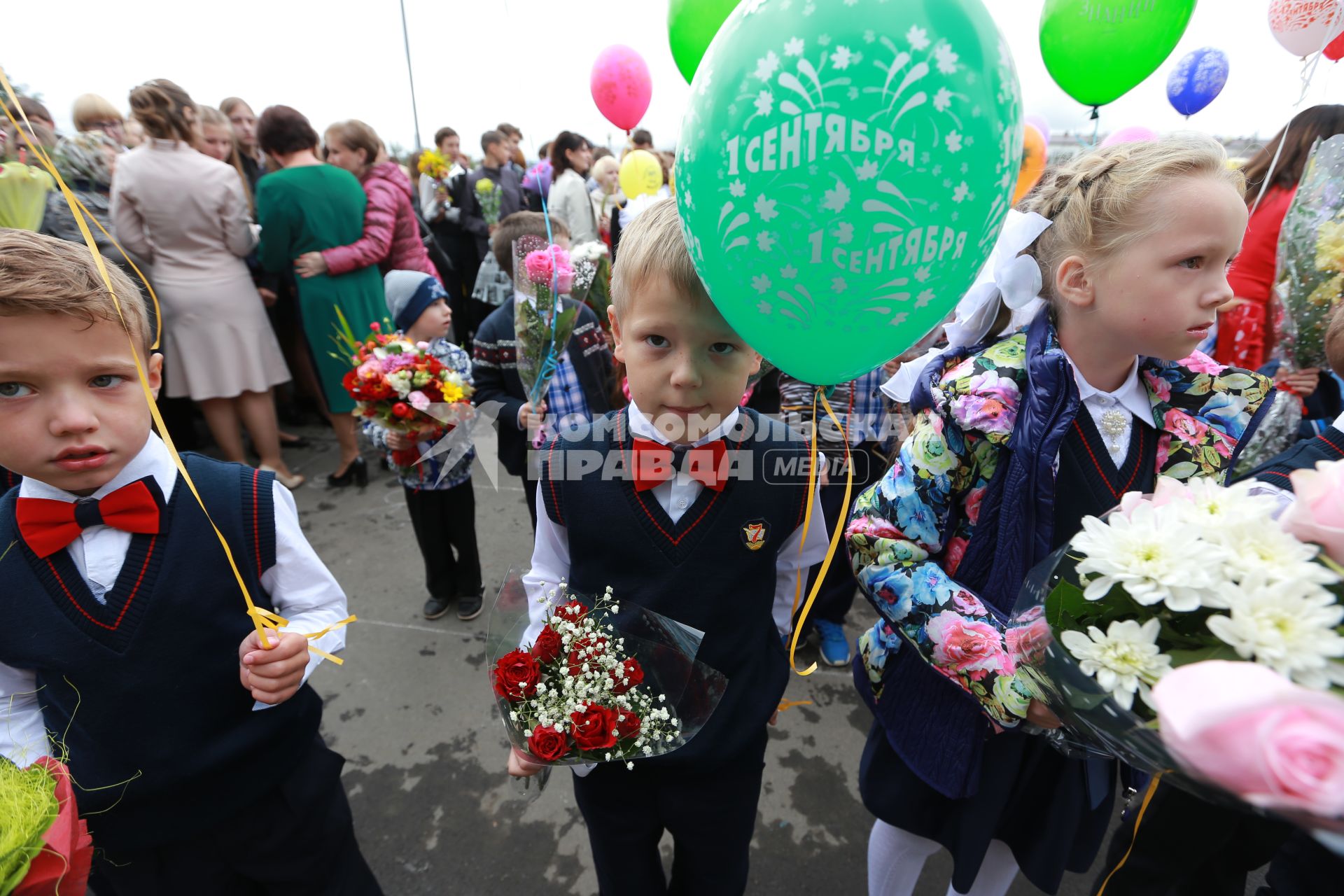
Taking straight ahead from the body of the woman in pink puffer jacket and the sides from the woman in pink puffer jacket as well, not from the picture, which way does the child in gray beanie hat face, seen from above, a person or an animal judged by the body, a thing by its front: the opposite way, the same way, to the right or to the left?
to the left

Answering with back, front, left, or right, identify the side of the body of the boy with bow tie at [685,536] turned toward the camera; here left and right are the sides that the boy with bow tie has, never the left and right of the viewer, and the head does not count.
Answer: front

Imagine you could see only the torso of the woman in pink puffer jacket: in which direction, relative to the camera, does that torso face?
to the viewer's left

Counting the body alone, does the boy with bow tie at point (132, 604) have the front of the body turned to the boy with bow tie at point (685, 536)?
no

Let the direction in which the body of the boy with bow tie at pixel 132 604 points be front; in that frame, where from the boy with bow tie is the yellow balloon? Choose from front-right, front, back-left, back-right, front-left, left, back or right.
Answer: back-left

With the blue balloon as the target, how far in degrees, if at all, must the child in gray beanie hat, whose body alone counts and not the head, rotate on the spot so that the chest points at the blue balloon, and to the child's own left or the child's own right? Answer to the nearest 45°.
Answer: approximately 90° to the child's own left

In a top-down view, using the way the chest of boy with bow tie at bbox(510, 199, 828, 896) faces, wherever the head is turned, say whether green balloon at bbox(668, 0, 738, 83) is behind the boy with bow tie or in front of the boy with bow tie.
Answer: behind

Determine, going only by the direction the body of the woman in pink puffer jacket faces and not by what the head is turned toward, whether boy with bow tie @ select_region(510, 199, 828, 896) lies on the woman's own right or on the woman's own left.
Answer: on the woman's own left

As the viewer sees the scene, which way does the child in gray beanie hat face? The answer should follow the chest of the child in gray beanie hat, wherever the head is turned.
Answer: toward the camera

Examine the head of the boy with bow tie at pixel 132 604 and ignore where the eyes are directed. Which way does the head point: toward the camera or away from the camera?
toward the camera

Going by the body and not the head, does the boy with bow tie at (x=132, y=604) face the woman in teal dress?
no

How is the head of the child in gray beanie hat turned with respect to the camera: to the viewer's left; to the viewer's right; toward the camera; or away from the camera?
to the viewer's right

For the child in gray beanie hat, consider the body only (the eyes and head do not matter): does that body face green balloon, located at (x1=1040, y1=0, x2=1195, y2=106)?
no
